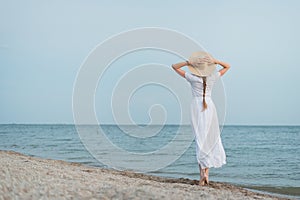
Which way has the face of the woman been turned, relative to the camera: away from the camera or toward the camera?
away from the camera

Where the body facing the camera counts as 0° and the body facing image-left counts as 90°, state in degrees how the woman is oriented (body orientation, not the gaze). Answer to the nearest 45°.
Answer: approximately 180°
